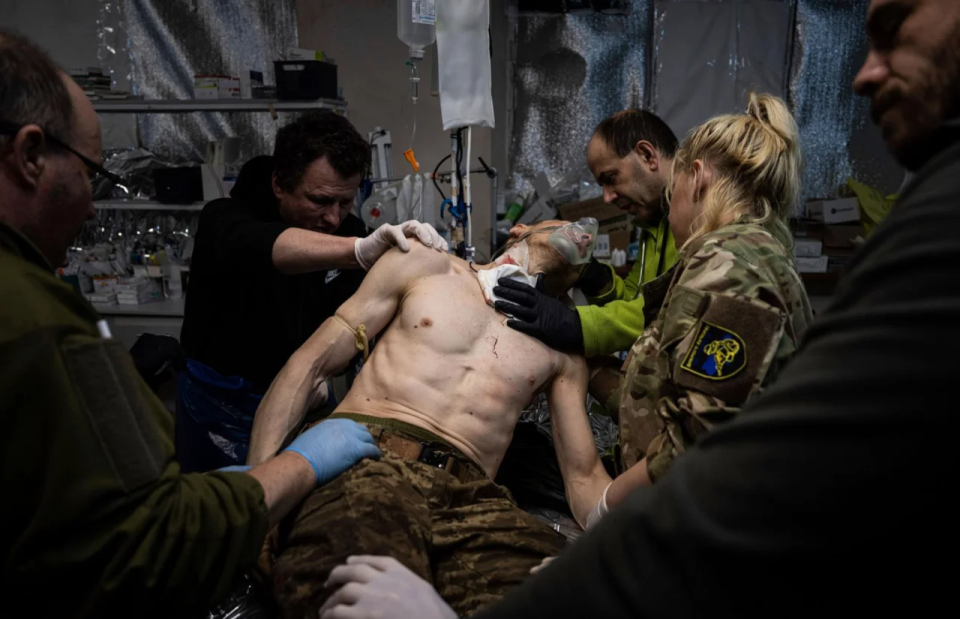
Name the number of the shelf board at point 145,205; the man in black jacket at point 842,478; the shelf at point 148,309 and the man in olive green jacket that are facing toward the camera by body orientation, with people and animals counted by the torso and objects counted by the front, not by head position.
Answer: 2

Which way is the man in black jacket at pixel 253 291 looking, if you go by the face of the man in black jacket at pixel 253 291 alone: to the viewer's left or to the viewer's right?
to the viewer's right

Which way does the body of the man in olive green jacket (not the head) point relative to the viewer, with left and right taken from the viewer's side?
facing away from the viewer and to the right of the viewer

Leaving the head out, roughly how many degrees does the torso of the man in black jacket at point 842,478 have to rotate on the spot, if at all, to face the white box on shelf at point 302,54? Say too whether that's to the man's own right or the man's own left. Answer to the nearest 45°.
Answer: approximately 45° to the man's own right

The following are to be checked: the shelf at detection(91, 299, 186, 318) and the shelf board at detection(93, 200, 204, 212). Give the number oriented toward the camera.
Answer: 2

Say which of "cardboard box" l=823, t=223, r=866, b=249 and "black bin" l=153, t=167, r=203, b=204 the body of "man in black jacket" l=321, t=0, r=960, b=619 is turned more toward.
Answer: the black bin

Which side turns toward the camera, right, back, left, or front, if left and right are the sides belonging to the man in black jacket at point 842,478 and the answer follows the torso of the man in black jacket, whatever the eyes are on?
left

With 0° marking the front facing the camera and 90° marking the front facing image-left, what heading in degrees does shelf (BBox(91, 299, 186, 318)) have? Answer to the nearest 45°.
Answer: approximately 0°

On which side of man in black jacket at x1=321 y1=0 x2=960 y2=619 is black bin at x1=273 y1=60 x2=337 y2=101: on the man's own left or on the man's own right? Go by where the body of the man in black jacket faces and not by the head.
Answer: on the man's own right
